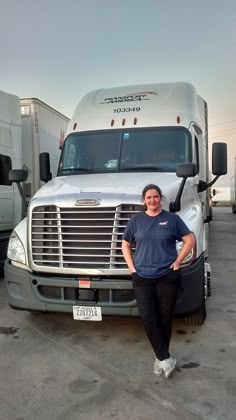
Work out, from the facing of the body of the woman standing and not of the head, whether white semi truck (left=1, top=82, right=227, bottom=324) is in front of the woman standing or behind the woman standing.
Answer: behind

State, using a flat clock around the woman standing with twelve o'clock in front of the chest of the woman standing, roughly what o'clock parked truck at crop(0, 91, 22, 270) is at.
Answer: The parked truck is roughly at 5 o'clock from the woman standing.

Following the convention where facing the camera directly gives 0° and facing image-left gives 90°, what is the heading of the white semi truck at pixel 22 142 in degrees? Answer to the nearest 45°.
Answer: approximately 45°

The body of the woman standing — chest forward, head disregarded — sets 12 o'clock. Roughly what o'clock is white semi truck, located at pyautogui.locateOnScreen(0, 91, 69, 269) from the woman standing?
The white semi truck is roughly at 5 o'clock from the woman standing.

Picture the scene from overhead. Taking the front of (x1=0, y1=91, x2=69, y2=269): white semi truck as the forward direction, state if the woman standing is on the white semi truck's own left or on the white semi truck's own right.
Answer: on the white semi truck's own left

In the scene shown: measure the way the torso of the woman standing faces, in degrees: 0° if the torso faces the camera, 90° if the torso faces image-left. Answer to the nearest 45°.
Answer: approximately 0°
